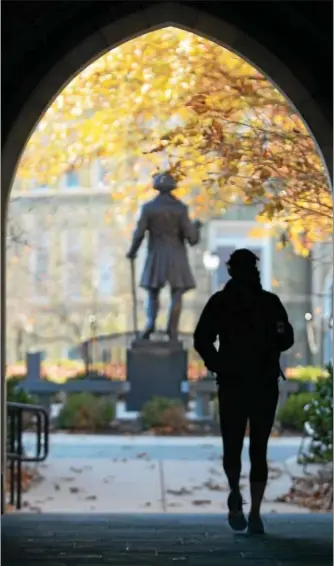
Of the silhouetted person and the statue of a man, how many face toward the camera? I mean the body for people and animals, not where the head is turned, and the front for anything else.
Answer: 1
